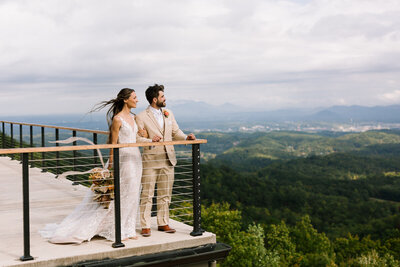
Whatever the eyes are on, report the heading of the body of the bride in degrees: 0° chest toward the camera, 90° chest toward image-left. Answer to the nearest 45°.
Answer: approximately 315°

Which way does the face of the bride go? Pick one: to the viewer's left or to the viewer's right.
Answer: to the viewer's right
